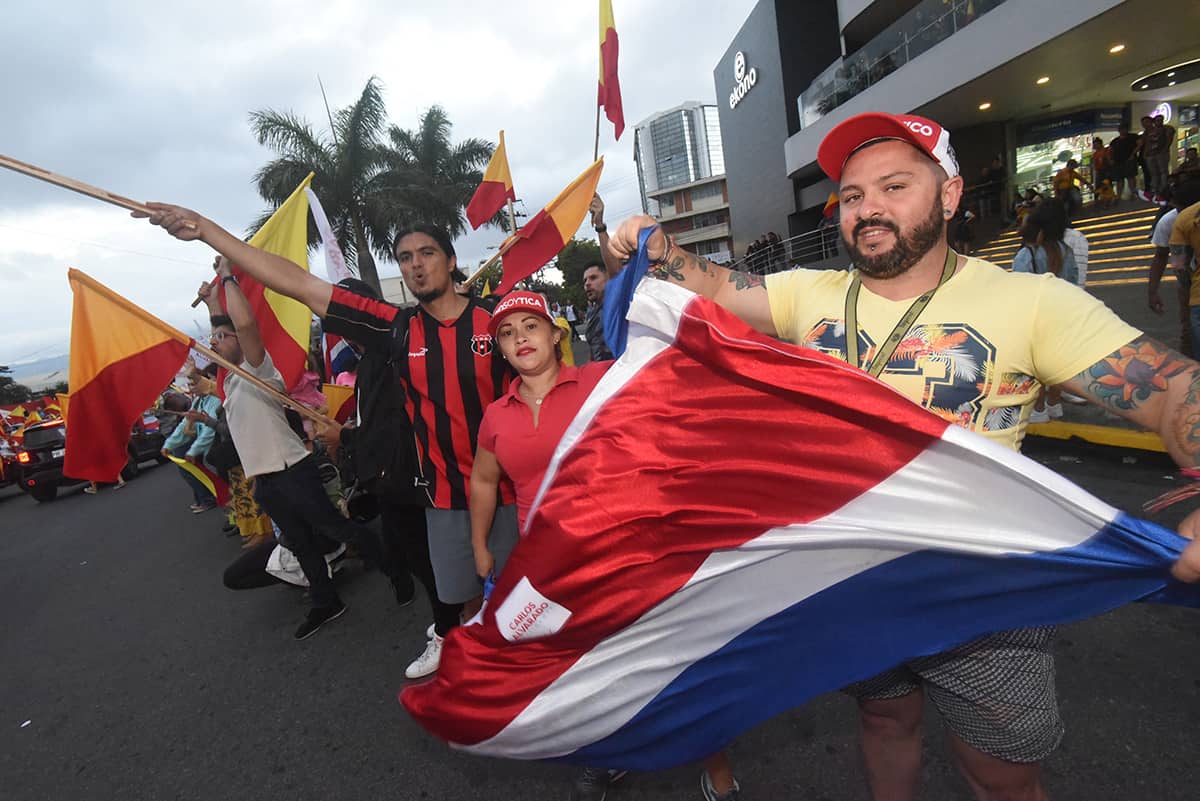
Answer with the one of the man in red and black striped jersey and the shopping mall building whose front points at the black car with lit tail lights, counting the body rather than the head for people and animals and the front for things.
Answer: the shopping mall building

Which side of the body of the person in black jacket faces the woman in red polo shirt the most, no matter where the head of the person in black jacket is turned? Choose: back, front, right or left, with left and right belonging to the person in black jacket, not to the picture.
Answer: left

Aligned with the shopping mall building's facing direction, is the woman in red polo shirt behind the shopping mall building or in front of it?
in front

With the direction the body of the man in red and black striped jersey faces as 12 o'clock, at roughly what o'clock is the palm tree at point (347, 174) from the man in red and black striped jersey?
The palm tree is roughly at 6 o'clock from the man in red and black striped jersey.

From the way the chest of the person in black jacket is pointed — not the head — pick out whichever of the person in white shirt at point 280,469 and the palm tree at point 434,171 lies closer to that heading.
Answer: the person in white shirt

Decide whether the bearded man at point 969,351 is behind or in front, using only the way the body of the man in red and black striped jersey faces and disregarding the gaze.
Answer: in front

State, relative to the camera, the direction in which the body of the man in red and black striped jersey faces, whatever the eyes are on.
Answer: toward the camera

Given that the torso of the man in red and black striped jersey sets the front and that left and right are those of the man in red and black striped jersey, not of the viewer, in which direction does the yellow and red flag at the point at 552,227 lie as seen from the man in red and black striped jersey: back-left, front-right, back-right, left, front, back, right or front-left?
back-left

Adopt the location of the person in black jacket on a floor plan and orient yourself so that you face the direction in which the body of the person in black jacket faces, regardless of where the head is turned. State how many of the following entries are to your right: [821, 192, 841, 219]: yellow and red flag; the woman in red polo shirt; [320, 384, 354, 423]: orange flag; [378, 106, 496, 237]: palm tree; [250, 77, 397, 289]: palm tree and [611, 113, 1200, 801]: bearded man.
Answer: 3

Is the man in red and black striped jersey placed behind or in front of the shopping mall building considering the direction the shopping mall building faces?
in front

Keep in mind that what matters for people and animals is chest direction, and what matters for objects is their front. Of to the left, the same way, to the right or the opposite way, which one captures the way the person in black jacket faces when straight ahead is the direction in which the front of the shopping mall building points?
the same way

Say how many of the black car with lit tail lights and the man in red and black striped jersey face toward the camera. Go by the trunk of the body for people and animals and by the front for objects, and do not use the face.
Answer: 1

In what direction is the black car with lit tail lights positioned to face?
away from the camera

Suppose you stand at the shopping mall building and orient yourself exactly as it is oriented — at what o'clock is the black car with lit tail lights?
The black car with lit tail lights is roughly at 12 o'clock from the shopping mall building.

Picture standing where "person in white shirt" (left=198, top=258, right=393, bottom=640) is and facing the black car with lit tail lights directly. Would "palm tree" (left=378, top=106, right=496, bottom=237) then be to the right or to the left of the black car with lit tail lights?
right

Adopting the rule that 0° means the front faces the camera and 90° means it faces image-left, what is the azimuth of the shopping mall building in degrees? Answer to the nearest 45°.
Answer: approximately 45°

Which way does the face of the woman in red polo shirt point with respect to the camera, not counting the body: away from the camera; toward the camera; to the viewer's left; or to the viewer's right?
toward the camera

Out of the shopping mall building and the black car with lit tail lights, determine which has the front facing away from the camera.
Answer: the black car with lit tail lights

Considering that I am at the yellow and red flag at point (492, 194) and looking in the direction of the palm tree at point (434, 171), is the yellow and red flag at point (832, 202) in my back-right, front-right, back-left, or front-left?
front-right
